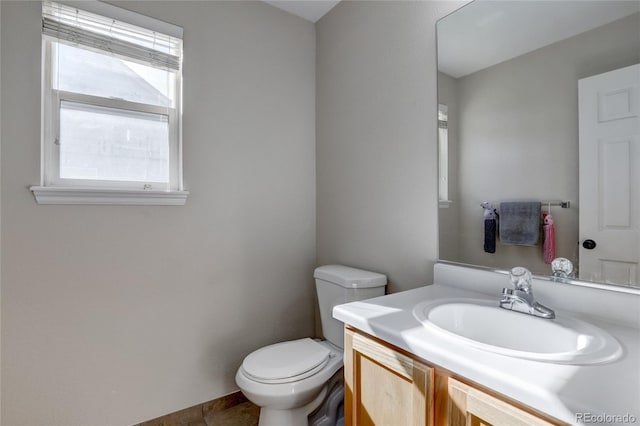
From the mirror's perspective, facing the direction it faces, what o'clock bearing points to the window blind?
The window blind is roughly at 1 o'clock from the mirror.

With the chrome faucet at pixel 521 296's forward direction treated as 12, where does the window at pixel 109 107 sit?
The window is roughly at 1 o'clock from the chrome faucet.

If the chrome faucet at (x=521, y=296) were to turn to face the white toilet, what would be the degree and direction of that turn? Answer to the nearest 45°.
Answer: approximately 45° to its right

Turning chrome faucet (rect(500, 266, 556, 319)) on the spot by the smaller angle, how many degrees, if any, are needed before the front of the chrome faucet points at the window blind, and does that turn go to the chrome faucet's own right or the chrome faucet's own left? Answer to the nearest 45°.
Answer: approximately 45° to the chrome faucet's own right

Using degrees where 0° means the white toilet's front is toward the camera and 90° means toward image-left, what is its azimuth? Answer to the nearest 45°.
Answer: approximately 45°
